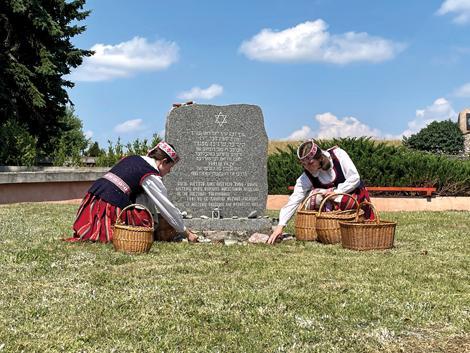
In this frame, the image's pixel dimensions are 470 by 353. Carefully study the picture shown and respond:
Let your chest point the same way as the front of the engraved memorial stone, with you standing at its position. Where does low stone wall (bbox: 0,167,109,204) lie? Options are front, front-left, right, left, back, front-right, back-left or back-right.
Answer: back-right

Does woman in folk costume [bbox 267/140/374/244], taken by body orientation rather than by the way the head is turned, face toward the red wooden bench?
no

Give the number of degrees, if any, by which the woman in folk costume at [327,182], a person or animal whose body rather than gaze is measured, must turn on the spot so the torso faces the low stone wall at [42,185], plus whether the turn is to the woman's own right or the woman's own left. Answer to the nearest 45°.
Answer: approximately 90° to the woman's own right

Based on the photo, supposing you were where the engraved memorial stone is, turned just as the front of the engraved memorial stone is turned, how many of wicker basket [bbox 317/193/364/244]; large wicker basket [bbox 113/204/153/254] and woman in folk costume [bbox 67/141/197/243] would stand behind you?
0

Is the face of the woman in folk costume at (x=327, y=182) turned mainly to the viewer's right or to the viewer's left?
to the viewer's left

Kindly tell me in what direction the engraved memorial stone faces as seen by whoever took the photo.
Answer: facing the viewer

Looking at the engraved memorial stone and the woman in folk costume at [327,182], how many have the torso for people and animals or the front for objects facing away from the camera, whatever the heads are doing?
0

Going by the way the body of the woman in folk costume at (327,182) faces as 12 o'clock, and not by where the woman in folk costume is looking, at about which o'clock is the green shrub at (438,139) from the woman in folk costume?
The green shrub is roughly at 5 o'clock from the woman in folk costume.

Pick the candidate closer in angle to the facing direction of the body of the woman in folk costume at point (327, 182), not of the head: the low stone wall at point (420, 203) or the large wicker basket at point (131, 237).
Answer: the large wicker basket

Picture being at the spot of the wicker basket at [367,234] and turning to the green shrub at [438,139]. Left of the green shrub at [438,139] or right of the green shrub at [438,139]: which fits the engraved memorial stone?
left

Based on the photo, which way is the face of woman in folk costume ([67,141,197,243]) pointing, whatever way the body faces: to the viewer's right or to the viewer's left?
to the viewer's right

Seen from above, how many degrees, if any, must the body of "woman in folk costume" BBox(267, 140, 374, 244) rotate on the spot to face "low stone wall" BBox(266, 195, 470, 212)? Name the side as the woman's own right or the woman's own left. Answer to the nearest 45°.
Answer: approximately 135° to the woman's own right

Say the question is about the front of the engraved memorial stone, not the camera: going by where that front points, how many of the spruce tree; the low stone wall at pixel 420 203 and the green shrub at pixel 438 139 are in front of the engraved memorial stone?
0

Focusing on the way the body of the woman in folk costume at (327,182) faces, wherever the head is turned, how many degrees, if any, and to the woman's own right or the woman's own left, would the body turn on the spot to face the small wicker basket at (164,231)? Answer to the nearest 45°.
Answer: approximately 45° to the woman's own right

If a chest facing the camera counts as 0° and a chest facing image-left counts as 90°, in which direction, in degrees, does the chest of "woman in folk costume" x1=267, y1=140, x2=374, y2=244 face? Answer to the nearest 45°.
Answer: approximately 45°

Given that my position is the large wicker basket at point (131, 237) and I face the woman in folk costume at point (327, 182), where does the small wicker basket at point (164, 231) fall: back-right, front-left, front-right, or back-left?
front-left

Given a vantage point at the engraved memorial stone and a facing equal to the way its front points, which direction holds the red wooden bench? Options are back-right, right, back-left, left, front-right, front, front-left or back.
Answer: back-left

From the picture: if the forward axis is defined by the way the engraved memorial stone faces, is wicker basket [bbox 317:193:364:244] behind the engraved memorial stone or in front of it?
in front

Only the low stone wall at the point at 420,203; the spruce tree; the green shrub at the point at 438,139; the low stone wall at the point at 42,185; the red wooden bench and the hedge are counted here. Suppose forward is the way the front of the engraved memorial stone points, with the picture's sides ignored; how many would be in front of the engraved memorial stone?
0
